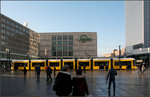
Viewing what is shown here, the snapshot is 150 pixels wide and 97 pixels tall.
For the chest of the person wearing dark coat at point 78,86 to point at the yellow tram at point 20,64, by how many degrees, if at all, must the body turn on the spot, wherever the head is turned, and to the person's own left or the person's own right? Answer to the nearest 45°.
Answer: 0° — they already face it

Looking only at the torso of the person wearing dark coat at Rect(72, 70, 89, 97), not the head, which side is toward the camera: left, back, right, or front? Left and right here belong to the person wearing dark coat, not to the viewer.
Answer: back
